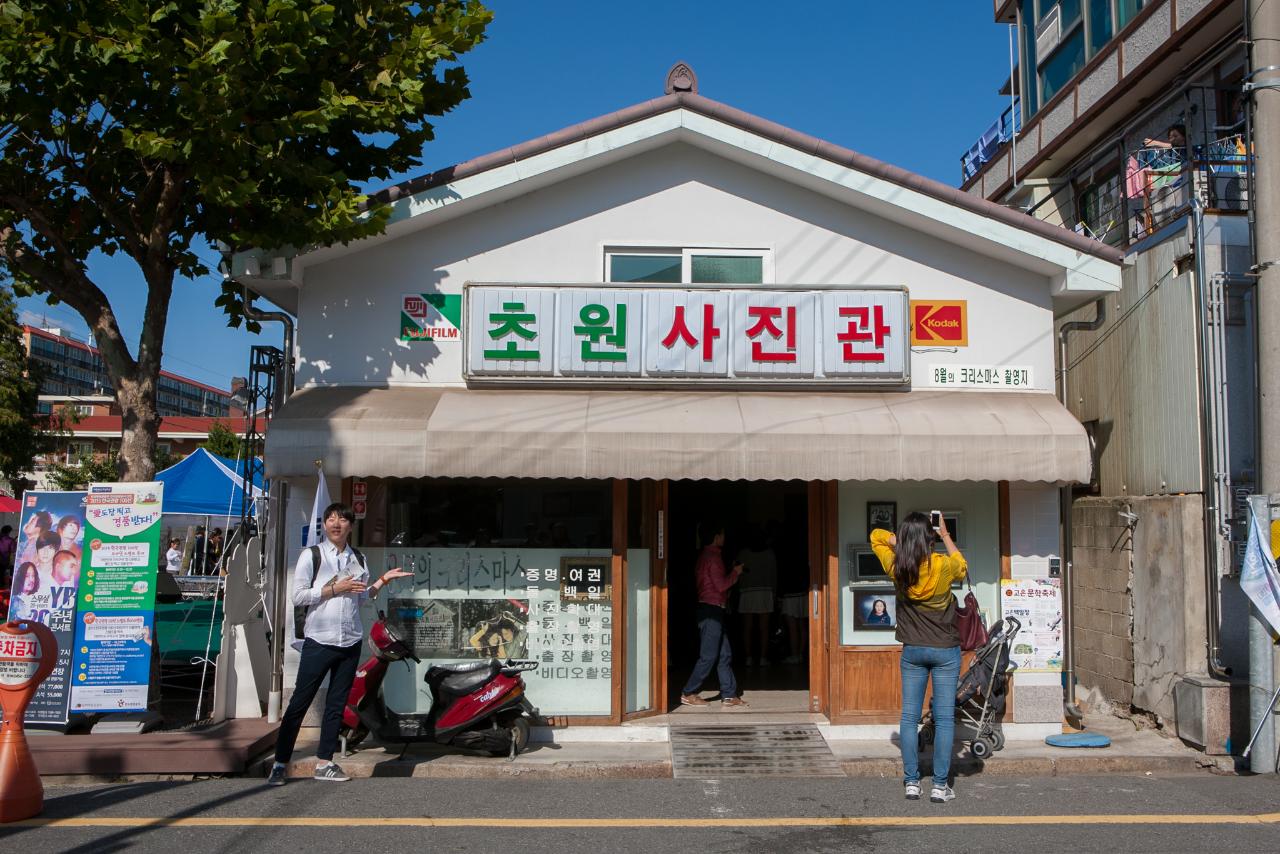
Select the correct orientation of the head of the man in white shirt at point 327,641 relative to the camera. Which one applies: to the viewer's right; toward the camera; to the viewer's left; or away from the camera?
toward the camera

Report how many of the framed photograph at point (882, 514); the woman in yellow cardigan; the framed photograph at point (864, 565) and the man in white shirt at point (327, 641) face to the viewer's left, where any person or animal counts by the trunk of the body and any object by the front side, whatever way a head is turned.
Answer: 0

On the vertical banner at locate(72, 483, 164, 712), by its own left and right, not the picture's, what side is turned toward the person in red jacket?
left

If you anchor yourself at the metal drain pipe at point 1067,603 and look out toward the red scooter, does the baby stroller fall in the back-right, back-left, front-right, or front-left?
front-left

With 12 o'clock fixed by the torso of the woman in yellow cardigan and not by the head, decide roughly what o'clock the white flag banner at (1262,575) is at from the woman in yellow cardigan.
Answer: The white flag banner is roughly at 2 o'clock from the woman in yellow cardigan.

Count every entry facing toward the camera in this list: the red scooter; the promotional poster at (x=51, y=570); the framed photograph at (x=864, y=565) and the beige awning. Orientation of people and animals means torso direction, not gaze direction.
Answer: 3

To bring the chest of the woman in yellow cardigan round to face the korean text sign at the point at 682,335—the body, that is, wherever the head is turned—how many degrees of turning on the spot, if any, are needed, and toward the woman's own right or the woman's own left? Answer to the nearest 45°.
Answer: approximately 45° to the woman's own left

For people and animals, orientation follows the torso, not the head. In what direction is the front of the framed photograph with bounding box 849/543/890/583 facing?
toward the camera

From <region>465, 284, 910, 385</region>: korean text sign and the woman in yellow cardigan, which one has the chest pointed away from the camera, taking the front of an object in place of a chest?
the woman in yellow cardigan

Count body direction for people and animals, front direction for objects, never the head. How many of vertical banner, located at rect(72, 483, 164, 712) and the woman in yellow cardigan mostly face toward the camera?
1

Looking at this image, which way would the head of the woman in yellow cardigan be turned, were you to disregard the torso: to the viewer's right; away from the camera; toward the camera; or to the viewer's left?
away from the camera

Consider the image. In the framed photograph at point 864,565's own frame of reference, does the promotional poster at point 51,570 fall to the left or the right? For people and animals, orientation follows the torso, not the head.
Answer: on its right

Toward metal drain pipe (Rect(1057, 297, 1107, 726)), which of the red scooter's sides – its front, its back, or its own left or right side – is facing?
back

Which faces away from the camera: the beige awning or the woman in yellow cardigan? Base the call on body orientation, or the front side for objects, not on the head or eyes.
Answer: the woman in yellow cardigan

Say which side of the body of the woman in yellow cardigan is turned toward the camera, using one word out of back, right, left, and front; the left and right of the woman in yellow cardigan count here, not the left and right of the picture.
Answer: back
